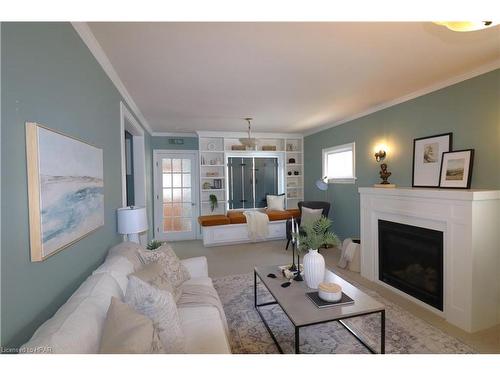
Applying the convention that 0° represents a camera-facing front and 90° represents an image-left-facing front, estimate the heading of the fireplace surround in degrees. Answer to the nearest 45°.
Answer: approximately 45°

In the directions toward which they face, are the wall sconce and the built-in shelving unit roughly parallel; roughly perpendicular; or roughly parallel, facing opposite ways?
roughly perpendicular

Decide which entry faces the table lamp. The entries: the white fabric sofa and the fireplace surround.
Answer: the fireplace surround

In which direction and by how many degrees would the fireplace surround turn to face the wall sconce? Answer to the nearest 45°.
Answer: approximately 90° to its right

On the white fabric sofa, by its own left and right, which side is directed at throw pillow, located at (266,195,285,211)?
left

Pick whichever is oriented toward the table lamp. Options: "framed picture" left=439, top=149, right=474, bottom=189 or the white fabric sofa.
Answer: the framed picture

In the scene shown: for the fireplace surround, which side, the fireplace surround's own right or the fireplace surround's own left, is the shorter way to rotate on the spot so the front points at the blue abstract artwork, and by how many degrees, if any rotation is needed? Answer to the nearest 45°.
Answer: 0° — it already faces it

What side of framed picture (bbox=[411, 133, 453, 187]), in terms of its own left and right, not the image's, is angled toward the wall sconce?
right

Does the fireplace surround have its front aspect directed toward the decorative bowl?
yes

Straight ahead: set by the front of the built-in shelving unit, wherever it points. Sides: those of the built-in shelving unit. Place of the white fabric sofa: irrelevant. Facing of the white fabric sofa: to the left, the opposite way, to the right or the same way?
to the left

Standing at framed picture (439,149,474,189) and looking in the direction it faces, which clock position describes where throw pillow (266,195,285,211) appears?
The throw pillow is roughly at 2 o'clock from the framed picture.
